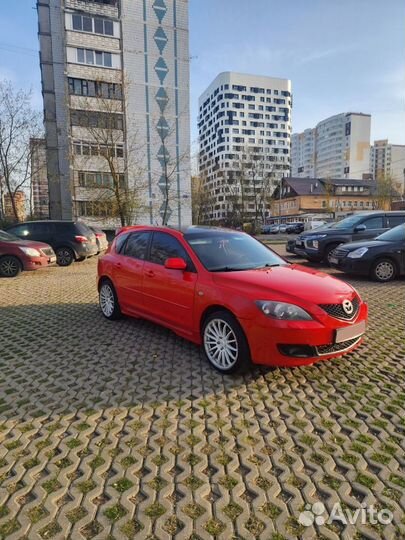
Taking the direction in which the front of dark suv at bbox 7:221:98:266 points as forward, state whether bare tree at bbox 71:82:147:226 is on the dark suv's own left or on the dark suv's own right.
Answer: on the dark suv's own right

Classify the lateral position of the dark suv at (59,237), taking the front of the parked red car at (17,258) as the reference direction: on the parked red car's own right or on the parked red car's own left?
on the parked red car's own left

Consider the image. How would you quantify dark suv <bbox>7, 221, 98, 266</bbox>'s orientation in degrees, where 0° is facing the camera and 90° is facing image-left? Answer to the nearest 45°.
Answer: approximately 135°

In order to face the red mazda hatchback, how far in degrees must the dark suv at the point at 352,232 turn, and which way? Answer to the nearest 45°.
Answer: approximately 45° to its left

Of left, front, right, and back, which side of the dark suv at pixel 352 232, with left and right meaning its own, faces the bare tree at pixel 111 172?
right

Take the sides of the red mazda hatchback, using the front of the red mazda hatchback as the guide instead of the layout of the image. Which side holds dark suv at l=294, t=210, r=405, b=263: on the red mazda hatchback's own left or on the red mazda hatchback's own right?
on the red mazda hatchback's own left

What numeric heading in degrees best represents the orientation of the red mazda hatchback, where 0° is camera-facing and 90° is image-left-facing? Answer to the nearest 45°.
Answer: approximately 315°

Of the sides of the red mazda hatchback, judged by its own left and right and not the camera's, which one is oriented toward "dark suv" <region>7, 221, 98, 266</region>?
back

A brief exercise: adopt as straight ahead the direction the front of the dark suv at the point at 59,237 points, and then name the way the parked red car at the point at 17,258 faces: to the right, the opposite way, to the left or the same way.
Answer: the opposite way

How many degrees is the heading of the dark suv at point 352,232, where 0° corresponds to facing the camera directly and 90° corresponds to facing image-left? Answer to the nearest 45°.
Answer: approximately 45°

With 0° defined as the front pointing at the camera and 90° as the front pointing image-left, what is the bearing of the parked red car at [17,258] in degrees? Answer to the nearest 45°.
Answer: approximately 315°

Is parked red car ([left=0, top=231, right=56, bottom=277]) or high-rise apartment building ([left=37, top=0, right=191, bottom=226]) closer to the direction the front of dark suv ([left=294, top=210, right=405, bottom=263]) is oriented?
the parked red car

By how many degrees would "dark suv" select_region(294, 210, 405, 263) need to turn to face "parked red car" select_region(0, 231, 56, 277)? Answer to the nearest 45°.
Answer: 0° — it already faces it

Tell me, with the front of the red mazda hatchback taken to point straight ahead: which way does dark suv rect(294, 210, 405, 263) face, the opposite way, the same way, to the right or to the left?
to the right
